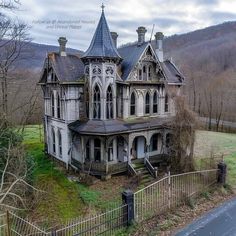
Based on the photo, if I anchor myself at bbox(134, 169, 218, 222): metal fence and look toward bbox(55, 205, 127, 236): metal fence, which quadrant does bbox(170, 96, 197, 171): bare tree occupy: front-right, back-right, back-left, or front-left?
back-right

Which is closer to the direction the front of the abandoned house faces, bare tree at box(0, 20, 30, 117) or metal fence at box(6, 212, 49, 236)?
the metal fence

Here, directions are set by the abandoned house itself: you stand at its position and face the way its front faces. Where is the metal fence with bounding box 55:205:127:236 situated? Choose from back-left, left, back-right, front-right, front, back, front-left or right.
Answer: front-right

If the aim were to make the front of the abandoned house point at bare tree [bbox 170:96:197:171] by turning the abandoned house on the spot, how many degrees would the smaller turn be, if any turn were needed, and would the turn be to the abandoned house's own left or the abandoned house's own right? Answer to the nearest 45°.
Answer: approximately 45° to the abandoned house's own left

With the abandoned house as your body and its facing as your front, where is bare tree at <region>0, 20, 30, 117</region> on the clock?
The bare tree is roughly at 4 o'clock from the abandoned house.

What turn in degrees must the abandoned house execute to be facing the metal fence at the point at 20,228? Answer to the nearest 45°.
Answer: approximately 45° to its right

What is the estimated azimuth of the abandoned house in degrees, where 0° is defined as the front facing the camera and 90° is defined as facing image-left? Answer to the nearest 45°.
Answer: approximately 315°

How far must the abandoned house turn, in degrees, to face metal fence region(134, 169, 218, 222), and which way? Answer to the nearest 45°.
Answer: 0° — it already faces it
